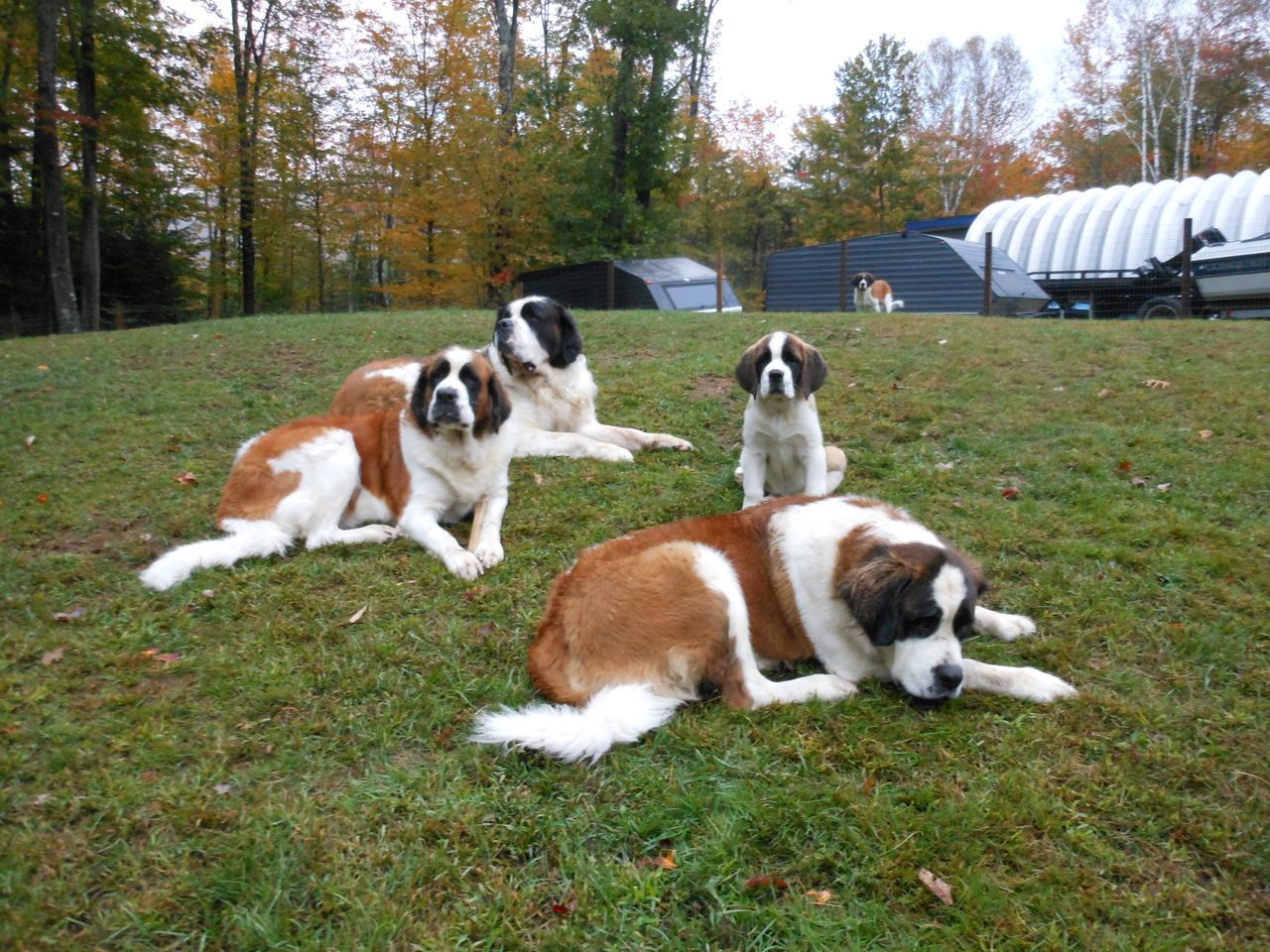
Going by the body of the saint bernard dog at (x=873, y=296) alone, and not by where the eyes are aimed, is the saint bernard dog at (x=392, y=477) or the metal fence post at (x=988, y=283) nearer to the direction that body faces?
the saint bernard dog

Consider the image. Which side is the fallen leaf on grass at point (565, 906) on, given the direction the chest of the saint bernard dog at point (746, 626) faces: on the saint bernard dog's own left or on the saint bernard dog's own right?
on the saint bernard dog's own right

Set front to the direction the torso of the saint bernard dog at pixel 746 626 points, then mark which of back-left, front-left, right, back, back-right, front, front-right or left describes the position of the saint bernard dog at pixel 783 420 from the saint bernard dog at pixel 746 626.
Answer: left

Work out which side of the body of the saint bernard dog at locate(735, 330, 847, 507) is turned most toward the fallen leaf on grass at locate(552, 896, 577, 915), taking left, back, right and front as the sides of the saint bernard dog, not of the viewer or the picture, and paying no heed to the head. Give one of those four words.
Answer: front

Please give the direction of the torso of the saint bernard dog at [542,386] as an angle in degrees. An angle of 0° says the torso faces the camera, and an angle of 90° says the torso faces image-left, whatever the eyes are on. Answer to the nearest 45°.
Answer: approximately 315°

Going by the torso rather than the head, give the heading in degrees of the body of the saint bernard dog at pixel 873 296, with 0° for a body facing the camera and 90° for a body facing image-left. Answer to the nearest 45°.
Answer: approximately 45°

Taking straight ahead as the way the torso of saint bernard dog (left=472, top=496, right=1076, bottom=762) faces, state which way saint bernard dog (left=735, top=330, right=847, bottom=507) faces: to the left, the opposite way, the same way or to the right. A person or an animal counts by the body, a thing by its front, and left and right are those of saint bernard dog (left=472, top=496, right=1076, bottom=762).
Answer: to the right

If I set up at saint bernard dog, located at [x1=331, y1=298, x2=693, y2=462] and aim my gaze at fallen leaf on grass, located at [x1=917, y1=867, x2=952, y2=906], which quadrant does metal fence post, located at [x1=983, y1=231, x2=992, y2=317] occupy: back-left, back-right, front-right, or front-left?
back-left

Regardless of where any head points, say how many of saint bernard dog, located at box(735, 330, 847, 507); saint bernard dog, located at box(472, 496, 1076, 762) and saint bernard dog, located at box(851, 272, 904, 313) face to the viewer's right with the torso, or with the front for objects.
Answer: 1

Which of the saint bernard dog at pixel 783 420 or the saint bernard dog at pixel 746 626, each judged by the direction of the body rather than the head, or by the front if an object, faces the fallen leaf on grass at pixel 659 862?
the saint bernard dog at pixel 783 420

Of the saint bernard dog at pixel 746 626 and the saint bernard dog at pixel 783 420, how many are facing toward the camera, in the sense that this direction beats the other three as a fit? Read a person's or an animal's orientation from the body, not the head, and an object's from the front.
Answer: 1

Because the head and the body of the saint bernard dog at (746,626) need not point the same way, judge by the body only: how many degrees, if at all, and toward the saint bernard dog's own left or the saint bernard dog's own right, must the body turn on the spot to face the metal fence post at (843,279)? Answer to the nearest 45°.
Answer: approximately 90° to the saint bernard dog's own left

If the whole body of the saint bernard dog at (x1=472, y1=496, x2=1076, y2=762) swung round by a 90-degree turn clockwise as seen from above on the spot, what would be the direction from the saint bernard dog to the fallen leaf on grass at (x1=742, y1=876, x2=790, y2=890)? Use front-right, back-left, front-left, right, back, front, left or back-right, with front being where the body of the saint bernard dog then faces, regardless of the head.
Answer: front

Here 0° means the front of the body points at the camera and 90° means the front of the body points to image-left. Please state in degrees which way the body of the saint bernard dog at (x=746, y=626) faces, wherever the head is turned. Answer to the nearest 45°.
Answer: approximately 270°

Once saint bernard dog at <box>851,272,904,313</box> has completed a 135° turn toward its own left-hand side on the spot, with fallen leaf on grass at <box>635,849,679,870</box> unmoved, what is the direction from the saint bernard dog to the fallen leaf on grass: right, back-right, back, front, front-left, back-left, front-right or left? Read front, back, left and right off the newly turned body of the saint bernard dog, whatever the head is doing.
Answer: right

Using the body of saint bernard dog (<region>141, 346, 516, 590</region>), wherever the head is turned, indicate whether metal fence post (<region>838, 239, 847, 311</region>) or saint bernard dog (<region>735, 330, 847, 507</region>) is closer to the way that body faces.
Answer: the saint bernard dog
